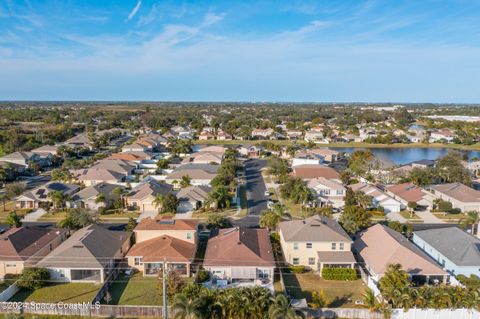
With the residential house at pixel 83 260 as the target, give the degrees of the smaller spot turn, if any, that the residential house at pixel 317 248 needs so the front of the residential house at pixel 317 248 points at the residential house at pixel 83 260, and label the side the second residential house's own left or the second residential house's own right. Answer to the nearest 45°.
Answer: approximately 90° to the second residential house's own left

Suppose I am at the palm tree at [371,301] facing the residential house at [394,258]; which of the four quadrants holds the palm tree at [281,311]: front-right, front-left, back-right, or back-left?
back-left

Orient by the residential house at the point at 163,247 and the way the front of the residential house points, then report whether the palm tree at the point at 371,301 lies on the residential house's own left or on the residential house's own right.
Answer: on the residential house's own right

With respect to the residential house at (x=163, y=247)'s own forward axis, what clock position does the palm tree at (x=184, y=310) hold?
The palm tree is roughly at 6 o'clock from the residential house.

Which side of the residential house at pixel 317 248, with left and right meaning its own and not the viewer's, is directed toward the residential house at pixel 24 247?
left

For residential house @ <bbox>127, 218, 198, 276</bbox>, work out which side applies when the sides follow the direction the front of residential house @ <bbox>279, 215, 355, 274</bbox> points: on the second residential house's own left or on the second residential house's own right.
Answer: on the second residential house's own left

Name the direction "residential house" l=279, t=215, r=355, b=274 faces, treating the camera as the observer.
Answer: facing away from the viewer

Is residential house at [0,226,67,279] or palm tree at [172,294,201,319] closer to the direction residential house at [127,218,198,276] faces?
the residential house

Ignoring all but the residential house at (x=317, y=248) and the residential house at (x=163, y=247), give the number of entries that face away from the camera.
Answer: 2

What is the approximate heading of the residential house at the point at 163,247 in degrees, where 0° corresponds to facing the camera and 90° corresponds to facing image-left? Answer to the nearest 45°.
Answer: approximately 180°

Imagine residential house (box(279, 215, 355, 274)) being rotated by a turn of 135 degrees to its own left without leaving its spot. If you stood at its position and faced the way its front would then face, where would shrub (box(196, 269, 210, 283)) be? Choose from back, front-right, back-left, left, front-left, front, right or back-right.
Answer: front

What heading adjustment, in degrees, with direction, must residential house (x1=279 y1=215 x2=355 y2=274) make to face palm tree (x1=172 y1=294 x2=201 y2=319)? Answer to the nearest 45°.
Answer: approximately 135° to its left

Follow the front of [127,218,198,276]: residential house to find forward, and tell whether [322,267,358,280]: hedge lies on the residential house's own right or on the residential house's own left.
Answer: on the residential house's own right
